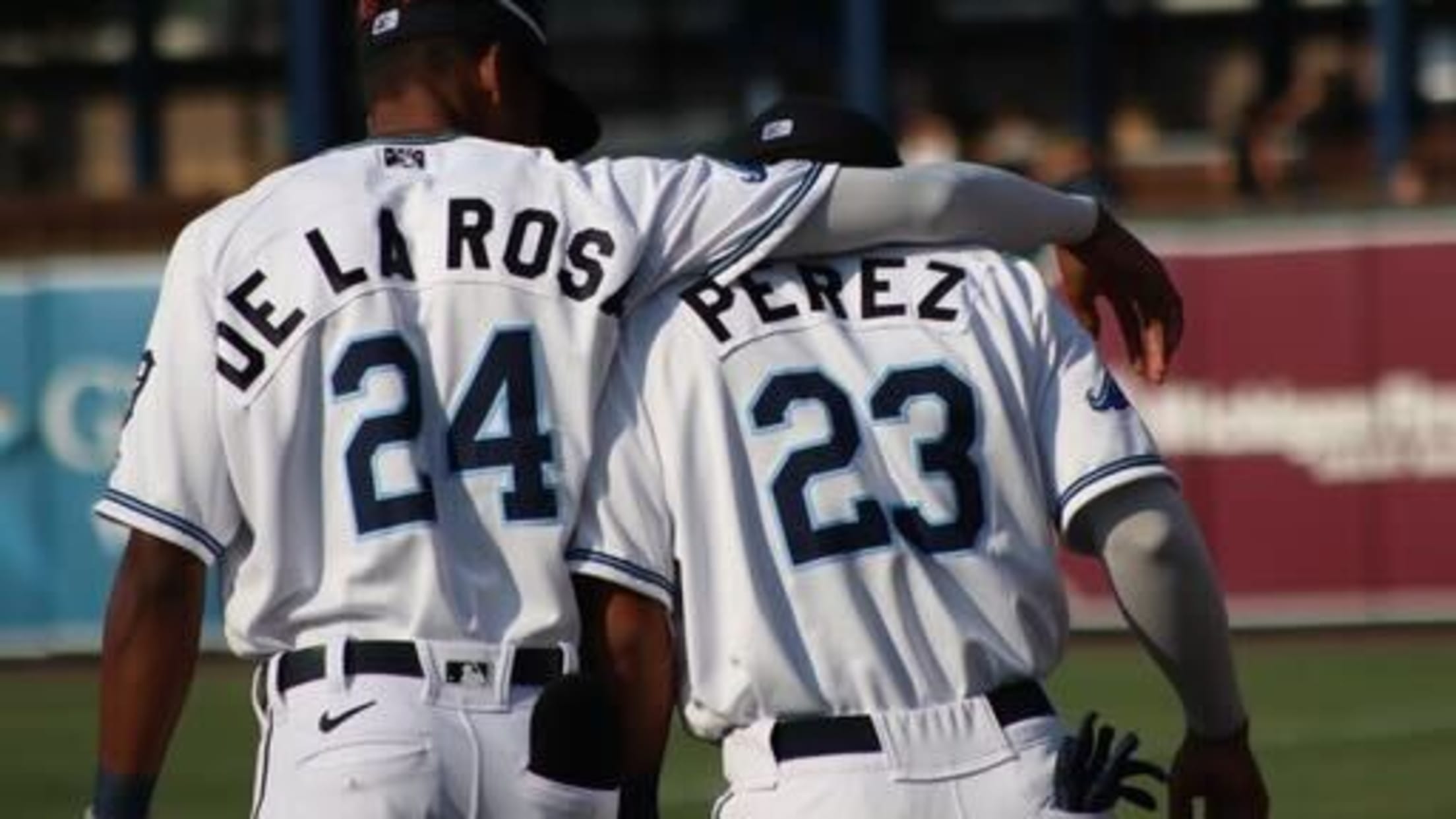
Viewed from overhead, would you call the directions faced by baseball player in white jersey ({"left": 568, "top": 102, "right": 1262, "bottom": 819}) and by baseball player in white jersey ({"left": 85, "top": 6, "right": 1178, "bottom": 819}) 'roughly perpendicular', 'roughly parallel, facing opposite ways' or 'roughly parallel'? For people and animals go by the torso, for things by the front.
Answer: roughly parallel

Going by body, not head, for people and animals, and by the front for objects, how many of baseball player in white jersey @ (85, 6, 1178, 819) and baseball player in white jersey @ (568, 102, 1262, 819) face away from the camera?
2

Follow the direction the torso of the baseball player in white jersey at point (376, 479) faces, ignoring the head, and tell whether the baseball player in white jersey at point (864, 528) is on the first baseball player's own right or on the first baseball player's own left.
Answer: on the first baseball player's own right

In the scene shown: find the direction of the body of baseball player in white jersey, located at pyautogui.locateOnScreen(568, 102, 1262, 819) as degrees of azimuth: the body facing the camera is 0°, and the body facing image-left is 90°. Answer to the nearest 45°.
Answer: approximately 180°

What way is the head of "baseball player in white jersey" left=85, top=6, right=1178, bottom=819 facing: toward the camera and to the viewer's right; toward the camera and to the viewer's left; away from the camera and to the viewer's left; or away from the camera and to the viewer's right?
away from the camera and to the viewer's right

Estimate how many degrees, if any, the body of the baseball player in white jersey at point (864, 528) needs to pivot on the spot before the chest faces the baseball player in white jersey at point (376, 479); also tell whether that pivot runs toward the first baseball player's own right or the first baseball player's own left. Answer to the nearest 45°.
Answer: approximately 90° to the first baseball player's own left

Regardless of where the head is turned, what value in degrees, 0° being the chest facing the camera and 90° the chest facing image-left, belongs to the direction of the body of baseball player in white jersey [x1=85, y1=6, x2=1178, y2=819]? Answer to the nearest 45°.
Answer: approximately 180°
